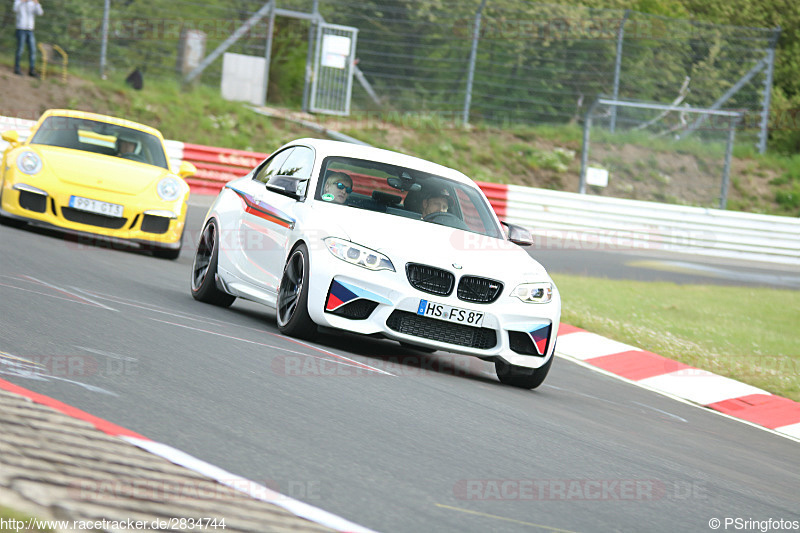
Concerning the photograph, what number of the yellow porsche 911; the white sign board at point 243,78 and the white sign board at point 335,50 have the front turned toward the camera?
3

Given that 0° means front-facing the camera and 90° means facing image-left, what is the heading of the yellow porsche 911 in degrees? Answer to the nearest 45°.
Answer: approximately 0°

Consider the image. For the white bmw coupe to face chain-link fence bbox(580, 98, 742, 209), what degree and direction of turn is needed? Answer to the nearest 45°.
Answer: approximately 135° to its left

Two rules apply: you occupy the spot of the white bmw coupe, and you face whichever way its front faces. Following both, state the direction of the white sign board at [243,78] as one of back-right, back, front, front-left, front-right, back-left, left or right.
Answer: back-left

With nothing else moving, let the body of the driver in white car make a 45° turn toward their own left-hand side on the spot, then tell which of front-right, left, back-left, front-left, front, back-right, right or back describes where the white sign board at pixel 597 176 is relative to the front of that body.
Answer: left

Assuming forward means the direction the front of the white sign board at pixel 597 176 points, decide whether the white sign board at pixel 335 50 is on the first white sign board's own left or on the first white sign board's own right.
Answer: on the first white sign board's own right

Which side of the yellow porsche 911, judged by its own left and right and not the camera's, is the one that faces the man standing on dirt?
back

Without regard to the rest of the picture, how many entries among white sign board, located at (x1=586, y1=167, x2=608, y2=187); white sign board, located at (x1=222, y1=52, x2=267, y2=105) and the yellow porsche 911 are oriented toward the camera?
3

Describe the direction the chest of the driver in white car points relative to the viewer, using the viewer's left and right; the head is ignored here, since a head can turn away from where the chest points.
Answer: facing the viewer and to the right of the viewer

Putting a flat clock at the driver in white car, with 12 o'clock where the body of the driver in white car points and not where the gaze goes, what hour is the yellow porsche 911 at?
The yellow porsche 911 is roughly at 6 o'clock from the driver in white car.

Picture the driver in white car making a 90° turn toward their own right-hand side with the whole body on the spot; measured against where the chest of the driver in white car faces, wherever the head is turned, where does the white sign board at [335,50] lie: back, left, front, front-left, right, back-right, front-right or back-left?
back-right
